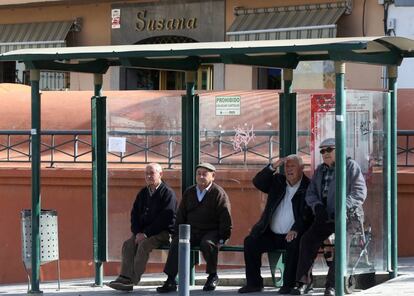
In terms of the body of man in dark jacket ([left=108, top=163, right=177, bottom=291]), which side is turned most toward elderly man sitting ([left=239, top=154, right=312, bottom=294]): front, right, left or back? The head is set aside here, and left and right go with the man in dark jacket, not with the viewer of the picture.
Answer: left

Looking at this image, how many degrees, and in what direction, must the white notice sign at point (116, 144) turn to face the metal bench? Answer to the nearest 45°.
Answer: approximately 45° to its left

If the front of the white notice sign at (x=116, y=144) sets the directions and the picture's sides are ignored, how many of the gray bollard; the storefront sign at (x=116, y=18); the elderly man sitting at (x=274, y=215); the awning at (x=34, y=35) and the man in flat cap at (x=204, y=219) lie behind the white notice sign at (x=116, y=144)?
2

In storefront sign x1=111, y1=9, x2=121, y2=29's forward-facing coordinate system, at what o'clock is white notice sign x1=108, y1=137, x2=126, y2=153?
The white notice sign is roughly at 12 o'clock from the storefront sign.
